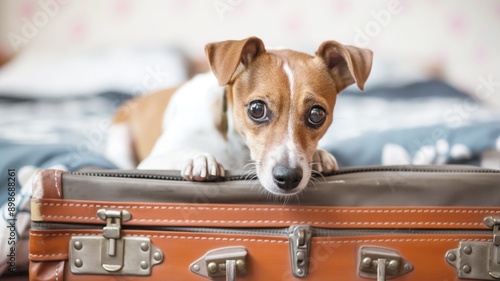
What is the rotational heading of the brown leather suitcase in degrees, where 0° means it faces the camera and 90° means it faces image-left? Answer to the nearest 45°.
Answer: approximately 0°
